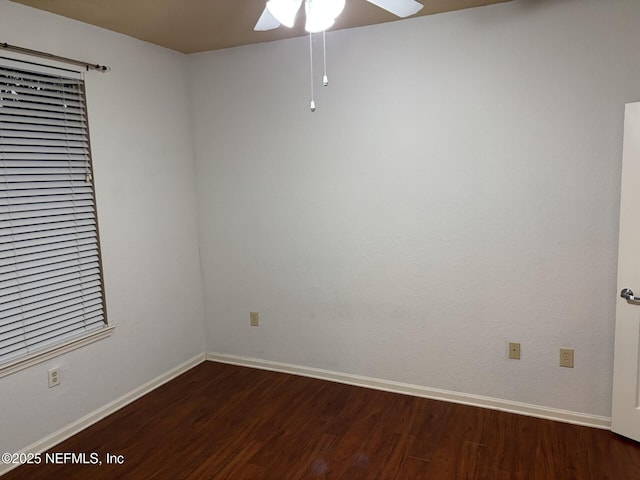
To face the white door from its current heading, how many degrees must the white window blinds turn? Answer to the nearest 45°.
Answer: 0° — it already faces it

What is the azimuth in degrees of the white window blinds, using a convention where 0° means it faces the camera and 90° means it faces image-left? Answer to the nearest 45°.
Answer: approximately 315°

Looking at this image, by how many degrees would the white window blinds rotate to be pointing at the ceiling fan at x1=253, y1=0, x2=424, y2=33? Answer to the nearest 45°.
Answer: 0° — it already faces it
